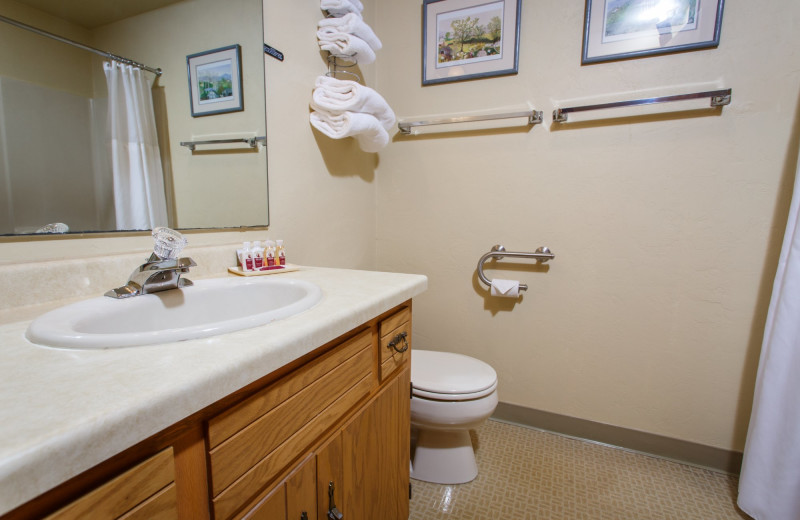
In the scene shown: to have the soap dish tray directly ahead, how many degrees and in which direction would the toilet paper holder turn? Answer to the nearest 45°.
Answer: approximately 45° to its right

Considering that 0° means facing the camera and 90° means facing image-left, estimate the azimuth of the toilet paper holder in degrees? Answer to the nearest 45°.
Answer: approximately 0°

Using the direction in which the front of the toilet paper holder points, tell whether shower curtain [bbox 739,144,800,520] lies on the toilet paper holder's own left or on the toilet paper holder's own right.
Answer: on the toilet paper holder's own left

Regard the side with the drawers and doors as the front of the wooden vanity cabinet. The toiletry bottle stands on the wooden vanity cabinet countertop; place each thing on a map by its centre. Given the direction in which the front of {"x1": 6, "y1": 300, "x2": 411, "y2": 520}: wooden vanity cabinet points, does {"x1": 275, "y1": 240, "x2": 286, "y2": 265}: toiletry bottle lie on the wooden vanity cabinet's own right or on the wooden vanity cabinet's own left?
on the wooden vanity cabinet's own left

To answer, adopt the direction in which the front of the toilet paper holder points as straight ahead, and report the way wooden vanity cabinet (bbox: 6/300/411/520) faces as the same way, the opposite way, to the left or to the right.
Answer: to the left

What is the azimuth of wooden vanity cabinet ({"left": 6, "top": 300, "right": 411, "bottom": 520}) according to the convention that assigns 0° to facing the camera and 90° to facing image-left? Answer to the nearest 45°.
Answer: approximately 315°
